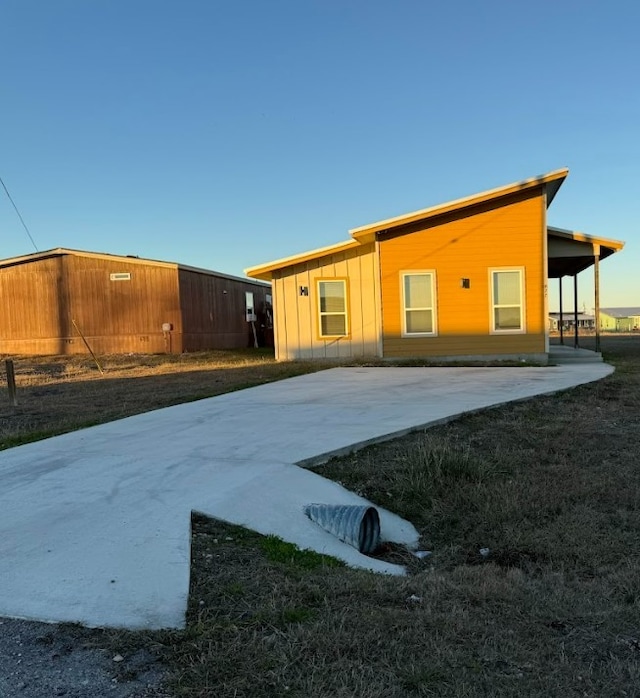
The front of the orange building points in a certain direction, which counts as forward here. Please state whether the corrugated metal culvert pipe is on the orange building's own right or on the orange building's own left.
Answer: on the orange building's own right

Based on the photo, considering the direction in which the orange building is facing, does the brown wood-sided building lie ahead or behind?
behind
